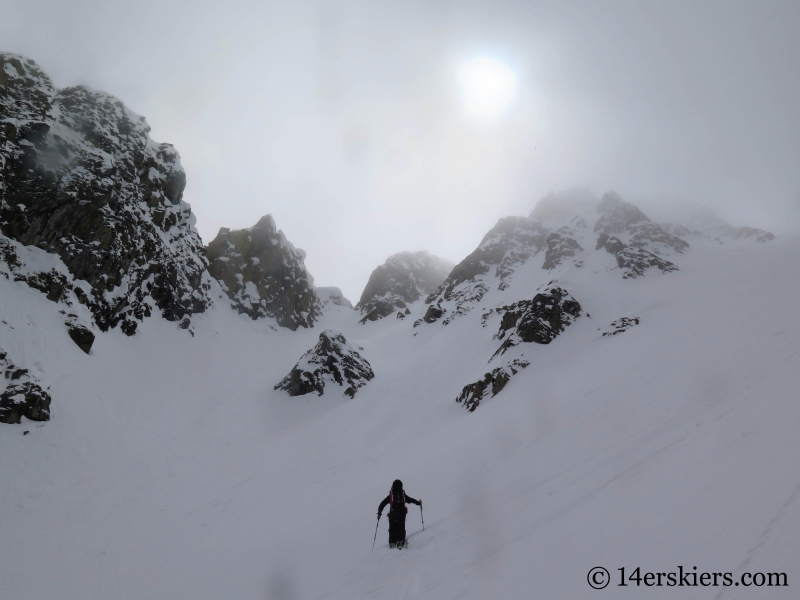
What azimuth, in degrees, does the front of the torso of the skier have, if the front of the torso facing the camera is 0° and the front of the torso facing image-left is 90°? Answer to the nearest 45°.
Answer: approximately 180°

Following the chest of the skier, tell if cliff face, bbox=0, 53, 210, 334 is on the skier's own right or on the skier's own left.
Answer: on the skier's own left

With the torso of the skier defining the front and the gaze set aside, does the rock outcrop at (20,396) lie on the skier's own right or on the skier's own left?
on the skier's own left

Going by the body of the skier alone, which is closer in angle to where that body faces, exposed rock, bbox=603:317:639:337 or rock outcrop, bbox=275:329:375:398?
the rock outcrop

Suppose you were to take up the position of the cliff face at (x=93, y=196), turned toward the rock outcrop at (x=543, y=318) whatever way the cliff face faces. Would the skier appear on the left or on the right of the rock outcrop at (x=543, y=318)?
right

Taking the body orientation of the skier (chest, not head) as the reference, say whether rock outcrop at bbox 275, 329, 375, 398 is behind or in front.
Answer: in front

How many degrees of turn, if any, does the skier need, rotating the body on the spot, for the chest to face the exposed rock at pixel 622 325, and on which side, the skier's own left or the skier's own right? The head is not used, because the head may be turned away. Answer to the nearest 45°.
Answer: approximately 45° to the skier's own right

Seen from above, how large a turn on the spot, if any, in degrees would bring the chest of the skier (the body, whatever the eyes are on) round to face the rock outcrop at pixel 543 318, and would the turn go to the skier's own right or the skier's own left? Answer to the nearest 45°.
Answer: approximately 45° to the skier's own right
